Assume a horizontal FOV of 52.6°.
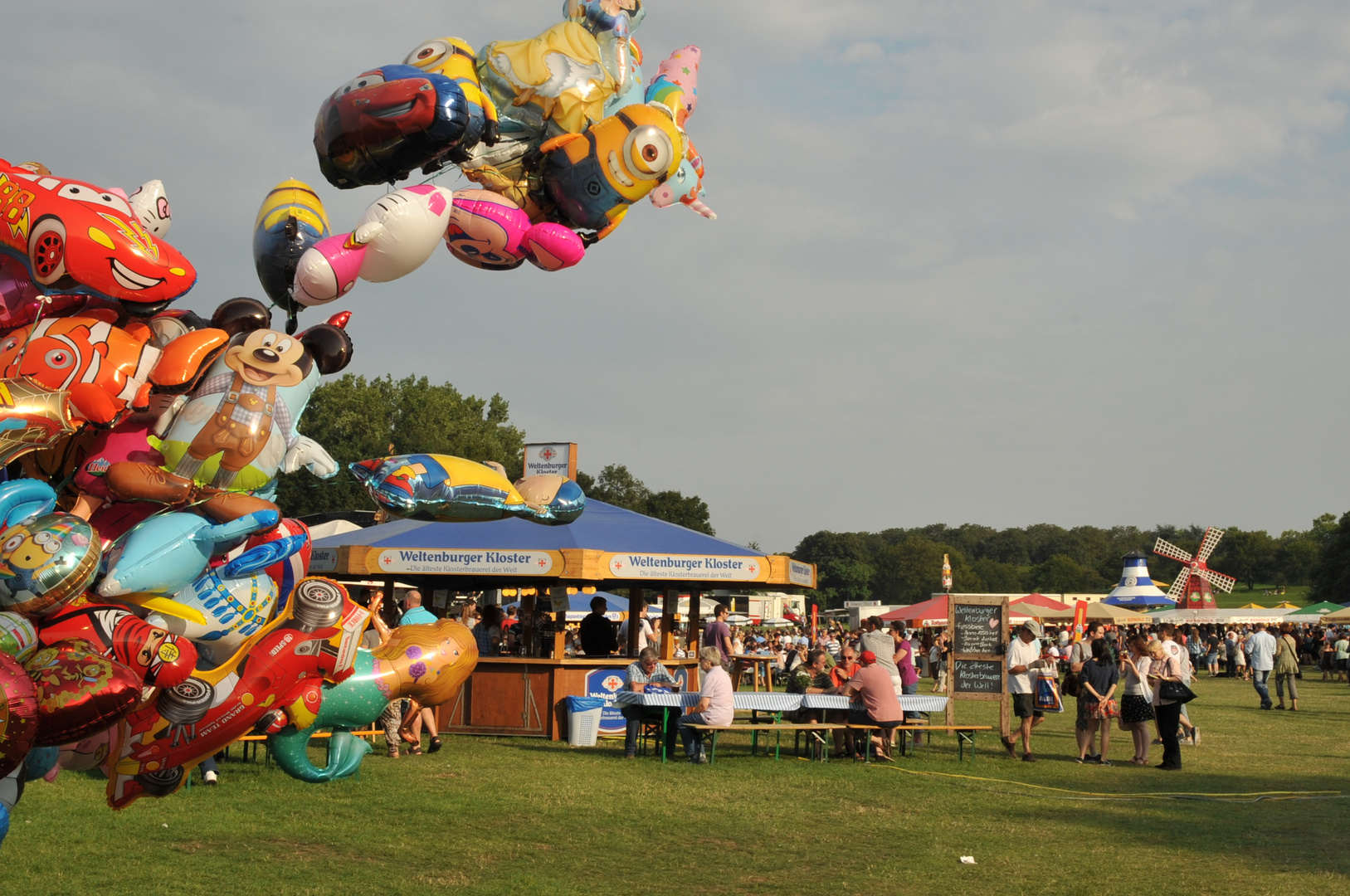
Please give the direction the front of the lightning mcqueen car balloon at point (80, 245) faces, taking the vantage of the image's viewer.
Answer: facing the viewer and to the right of the viewer

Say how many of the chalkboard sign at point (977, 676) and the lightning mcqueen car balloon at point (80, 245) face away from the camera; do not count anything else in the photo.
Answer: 0

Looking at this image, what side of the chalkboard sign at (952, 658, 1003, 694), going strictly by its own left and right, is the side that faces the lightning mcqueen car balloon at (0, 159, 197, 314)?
front

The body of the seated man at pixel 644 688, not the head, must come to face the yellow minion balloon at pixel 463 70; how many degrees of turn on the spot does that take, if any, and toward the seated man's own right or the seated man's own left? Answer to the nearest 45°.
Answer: approximately 45° to the seated man's own right

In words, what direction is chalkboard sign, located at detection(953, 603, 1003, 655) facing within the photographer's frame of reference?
facing the viewer

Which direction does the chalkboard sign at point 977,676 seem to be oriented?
toward the camera

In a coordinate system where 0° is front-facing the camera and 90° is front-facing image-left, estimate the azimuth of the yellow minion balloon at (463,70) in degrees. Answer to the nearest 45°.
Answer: approximately 45°

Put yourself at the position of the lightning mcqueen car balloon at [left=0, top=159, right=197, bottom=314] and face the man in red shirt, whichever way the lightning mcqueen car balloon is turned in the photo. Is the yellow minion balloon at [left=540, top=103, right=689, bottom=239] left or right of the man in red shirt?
right

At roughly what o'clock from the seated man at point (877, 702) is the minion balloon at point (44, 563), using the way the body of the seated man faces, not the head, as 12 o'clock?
The minion balloon is roughly at 8 o'clock from the seated man.
